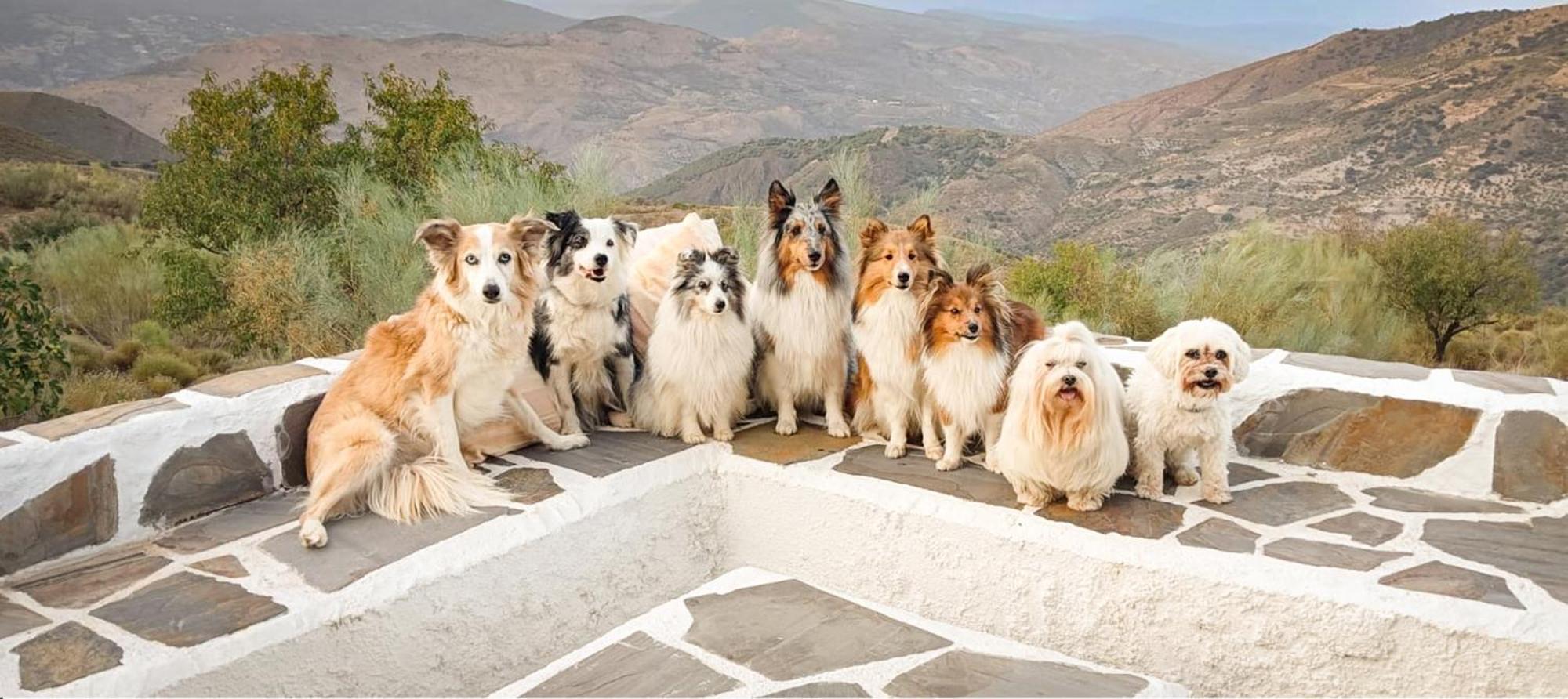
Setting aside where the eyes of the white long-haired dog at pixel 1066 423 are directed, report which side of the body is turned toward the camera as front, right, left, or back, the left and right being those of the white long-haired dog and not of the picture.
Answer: front

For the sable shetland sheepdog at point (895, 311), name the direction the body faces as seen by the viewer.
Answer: toward the camera

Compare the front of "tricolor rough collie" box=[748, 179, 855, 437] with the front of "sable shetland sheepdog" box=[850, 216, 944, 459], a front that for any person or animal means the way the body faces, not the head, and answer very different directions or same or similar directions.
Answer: same or similar directions

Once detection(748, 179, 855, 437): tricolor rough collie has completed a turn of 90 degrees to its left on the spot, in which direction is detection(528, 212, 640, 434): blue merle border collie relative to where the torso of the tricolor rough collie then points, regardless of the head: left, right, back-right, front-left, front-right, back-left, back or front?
back

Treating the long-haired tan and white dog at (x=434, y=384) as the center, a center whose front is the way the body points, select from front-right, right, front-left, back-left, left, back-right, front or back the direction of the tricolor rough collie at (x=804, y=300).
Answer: front-left

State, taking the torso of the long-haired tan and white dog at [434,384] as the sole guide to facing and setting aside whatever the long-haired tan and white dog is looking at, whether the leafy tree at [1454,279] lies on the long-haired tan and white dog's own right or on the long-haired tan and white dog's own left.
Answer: on the long-haired tan and white dog's own left

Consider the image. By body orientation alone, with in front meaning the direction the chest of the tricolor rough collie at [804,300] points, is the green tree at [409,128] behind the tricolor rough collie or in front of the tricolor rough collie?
behind

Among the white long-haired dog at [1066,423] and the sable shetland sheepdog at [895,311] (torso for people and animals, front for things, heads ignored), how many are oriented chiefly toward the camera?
2

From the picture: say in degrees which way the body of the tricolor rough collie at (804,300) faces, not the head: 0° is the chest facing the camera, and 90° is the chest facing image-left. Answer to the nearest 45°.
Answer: approximately 0°

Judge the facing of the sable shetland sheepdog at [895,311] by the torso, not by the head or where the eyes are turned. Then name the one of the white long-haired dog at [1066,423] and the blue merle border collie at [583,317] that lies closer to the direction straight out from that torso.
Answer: the white long-haired dog

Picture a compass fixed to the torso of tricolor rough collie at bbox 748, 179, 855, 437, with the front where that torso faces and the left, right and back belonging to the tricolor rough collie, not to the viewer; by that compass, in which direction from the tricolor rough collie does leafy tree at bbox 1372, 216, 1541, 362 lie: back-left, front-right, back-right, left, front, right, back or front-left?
back-left

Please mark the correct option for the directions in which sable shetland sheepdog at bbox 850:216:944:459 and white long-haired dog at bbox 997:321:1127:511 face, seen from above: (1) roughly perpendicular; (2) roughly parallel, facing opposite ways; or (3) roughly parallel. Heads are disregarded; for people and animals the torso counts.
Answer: roughly parallel

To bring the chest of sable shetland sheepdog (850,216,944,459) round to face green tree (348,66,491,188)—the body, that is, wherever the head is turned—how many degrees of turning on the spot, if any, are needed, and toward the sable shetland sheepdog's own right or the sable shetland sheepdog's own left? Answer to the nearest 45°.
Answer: approximately 135° to the sable shetland sheepdog's own right

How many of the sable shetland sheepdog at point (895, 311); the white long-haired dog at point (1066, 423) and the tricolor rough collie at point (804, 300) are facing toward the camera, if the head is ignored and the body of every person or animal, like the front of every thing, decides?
3
